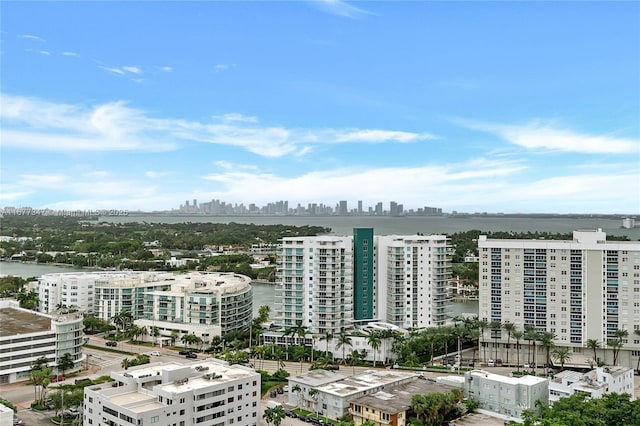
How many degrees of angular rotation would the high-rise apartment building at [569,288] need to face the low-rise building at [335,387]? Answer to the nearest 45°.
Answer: approximately 45° to its right

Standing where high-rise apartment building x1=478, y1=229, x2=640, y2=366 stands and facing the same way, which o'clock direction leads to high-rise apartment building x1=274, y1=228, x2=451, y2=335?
high-rise apartment building x1=274, y1=228, x2=451, y2=335 is roughly at 3 o'clock from high-rise apartment building x1=478, y1=229, x2=640, y2=366.

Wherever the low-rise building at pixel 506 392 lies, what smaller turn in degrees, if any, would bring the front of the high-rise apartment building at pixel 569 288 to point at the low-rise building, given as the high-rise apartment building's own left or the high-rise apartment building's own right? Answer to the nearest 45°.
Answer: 0° — it already faces it

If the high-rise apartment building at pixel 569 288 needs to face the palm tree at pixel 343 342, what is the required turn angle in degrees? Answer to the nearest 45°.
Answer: approximately 90° to its right

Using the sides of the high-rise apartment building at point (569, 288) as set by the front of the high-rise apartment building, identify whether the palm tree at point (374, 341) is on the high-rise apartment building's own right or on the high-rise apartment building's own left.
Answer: on the high-rise apartment building's own right

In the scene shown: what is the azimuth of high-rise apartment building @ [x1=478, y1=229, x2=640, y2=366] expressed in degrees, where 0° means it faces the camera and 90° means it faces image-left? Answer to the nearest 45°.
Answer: approximately 0°

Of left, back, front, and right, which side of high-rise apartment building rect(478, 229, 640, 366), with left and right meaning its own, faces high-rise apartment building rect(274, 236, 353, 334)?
right

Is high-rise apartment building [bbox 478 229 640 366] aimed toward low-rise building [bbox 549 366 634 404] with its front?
yes

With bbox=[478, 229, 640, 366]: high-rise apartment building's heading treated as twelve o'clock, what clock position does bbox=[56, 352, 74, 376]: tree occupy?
The tree is roughly at 2 o'clock from the high-rise apartment building.
